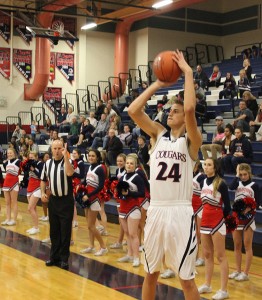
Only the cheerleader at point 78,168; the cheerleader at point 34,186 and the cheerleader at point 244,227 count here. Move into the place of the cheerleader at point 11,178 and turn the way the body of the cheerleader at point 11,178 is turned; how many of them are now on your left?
3

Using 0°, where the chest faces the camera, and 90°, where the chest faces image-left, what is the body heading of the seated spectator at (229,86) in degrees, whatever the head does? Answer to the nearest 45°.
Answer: approximately 45°

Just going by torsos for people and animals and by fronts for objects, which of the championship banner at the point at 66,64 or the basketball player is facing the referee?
the championship banner

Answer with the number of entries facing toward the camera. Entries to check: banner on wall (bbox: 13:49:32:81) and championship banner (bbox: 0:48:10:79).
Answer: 2

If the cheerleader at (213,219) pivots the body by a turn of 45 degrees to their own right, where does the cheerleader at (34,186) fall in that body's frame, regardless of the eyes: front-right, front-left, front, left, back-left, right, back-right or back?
front-right

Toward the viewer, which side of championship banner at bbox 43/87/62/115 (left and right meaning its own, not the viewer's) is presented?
front

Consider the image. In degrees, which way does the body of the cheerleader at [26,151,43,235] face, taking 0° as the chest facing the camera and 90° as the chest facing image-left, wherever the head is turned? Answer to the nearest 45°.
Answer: approximately 45°

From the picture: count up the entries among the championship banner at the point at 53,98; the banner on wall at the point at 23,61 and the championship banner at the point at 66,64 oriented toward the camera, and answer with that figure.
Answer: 3

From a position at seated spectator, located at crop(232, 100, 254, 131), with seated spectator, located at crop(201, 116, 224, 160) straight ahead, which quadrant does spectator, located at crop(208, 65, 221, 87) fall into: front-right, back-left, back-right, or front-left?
back-right

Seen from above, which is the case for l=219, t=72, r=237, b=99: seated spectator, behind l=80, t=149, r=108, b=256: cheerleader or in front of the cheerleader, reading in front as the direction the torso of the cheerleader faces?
behind

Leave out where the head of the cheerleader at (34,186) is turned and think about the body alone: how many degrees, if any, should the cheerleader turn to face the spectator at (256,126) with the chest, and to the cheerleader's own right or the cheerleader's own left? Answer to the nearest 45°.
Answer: approximately 135° to the cheerleader's own left

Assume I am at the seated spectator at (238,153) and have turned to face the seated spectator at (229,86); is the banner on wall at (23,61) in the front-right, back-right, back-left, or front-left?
front-left

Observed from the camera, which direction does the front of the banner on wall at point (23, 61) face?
facing the viewer

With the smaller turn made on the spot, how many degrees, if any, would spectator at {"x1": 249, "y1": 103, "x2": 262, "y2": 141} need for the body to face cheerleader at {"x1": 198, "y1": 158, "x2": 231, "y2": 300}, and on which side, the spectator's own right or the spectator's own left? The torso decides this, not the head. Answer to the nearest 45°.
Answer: approximately 45° to the spectator's own left
